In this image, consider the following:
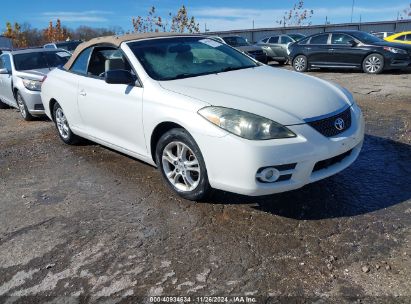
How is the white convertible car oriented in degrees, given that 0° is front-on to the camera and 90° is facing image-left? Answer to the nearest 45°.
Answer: approximately 315°

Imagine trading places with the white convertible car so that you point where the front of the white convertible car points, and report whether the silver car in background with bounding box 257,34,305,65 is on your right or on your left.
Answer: on your left

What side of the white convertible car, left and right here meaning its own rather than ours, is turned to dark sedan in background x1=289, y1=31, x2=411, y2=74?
left

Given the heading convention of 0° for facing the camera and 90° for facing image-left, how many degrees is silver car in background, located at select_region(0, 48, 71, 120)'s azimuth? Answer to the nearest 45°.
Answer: approximately 315°

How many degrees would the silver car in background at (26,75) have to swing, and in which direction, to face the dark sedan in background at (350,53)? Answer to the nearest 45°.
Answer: approximately 45° to its left

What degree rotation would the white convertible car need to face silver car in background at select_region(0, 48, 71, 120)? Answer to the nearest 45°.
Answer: approximately 180°
